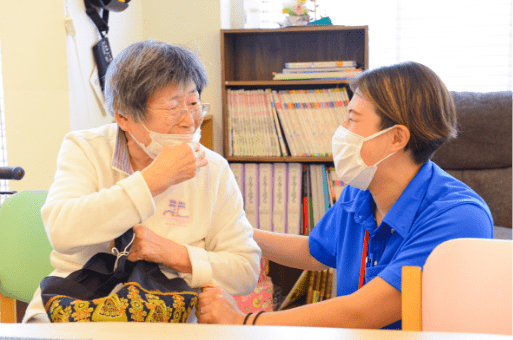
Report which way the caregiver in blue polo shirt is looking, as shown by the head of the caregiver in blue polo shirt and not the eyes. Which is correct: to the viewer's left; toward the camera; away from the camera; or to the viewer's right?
to the viewer's left

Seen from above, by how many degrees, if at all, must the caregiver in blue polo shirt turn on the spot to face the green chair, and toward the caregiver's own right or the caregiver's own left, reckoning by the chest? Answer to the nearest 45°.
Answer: approximately 45° to the caregiver's own right

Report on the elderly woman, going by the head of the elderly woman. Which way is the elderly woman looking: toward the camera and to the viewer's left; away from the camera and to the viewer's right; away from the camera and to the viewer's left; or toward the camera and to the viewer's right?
toward the camera and to the viewer's right

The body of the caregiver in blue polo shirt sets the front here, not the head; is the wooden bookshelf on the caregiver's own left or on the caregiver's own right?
on the caregiver's own right

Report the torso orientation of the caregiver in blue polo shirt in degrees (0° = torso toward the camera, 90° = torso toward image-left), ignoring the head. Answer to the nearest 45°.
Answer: approximately 45°

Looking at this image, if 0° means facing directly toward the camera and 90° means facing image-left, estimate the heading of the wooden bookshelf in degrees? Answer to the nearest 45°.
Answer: approximately 0°
